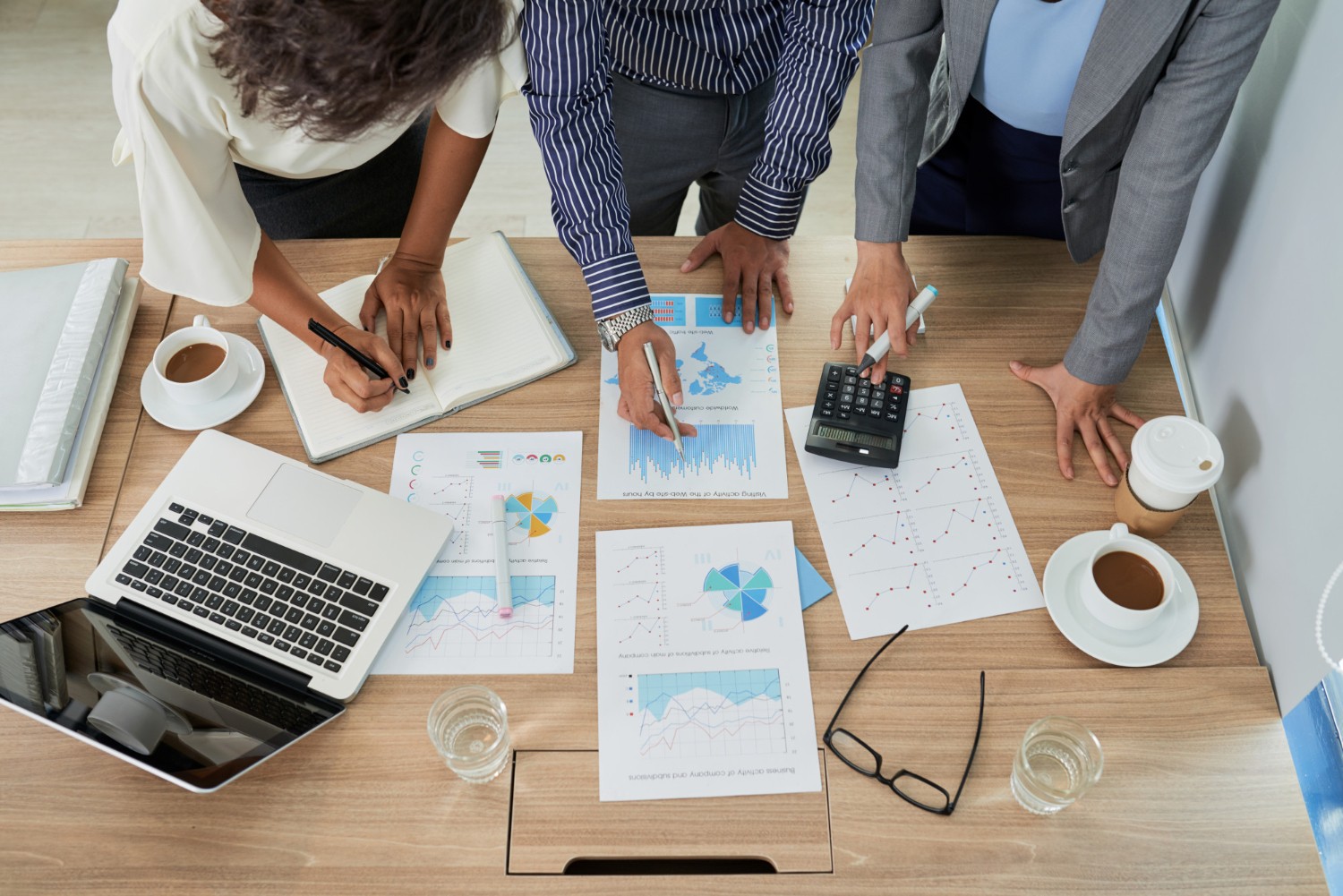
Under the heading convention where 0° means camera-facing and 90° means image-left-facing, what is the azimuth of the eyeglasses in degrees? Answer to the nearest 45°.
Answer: approximately 45°

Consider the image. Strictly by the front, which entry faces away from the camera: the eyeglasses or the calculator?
the calculator

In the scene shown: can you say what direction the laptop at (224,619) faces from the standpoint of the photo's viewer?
facing away from the viewer and to the right of the viewer

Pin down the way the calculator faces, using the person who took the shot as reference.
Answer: facing away from the viewer

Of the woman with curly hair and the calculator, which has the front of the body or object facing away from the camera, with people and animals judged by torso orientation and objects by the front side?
the calculator

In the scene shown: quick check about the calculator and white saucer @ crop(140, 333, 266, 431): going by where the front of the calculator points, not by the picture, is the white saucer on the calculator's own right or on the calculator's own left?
on the calculator's own left
